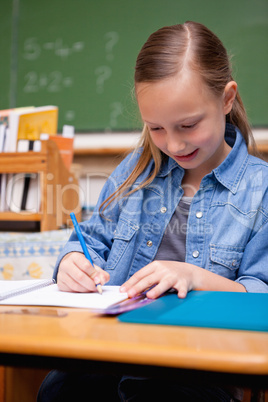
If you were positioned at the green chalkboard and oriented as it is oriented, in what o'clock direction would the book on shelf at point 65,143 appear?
The book on shelf is roughly at 12 o'clock from the green chalkboard.

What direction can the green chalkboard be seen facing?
toward the camera

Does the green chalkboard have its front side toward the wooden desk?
yes

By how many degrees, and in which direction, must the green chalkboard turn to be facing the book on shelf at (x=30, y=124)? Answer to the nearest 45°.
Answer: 0° — it already faces it

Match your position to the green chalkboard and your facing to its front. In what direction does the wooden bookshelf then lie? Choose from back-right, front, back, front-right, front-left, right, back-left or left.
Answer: front

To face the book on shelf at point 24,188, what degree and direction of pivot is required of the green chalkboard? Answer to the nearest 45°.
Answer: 0° — it already faces it

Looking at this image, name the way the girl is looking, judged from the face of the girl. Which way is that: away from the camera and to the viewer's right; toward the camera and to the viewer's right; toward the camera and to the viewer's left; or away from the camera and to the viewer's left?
toward the camera and to the viewer's left

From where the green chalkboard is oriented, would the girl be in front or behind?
in front

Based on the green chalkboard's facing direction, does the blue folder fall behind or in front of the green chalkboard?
in front

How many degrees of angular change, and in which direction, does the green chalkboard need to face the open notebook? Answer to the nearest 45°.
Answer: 0° — it already faces it
